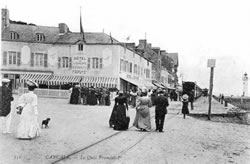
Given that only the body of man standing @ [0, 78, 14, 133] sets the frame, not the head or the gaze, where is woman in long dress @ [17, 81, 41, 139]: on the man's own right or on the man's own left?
on the man's own right

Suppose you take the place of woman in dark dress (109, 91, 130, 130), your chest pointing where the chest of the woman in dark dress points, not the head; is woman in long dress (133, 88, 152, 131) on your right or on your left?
on your right

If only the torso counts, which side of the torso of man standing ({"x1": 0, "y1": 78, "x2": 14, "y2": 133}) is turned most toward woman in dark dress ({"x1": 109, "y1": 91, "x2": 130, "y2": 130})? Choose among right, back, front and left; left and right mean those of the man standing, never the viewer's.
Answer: right

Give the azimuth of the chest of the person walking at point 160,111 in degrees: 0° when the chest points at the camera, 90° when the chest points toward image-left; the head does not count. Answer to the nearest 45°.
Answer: approximately 180°

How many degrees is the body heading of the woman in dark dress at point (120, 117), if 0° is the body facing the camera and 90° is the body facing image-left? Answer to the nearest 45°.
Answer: approximately 180°

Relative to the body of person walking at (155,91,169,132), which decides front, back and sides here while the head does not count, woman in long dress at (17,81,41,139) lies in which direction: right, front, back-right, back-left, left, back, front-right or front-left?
back-left

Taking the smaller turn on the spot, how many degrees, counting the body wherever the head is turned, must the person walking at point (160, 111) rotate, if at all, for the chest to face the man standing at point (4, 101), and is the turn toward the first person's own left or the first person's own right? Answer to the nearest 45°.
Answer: approximately 135° to the first person's own left

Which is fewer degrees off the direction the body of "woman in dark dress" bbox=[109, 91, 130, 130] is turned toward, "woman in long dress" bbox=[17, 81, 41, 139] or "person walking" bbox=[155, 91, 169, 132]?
the person walking

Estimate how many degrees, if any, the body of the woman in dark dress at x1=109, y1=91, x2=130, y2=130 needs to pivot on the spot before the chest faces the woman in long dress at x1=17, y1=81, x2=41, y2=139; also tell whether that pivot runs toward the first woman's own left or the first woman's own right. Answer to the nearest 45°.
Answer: approximately 135° to the first woman's own left

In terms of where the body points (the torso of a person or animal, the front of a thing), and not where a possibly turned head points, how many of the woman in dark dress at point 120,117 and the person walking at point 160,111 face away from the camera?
2

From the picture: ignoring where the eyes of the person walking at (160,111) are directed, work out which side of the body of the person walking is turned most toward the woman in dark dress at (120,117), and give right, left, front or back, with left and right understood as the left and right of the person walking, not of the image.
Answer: left
